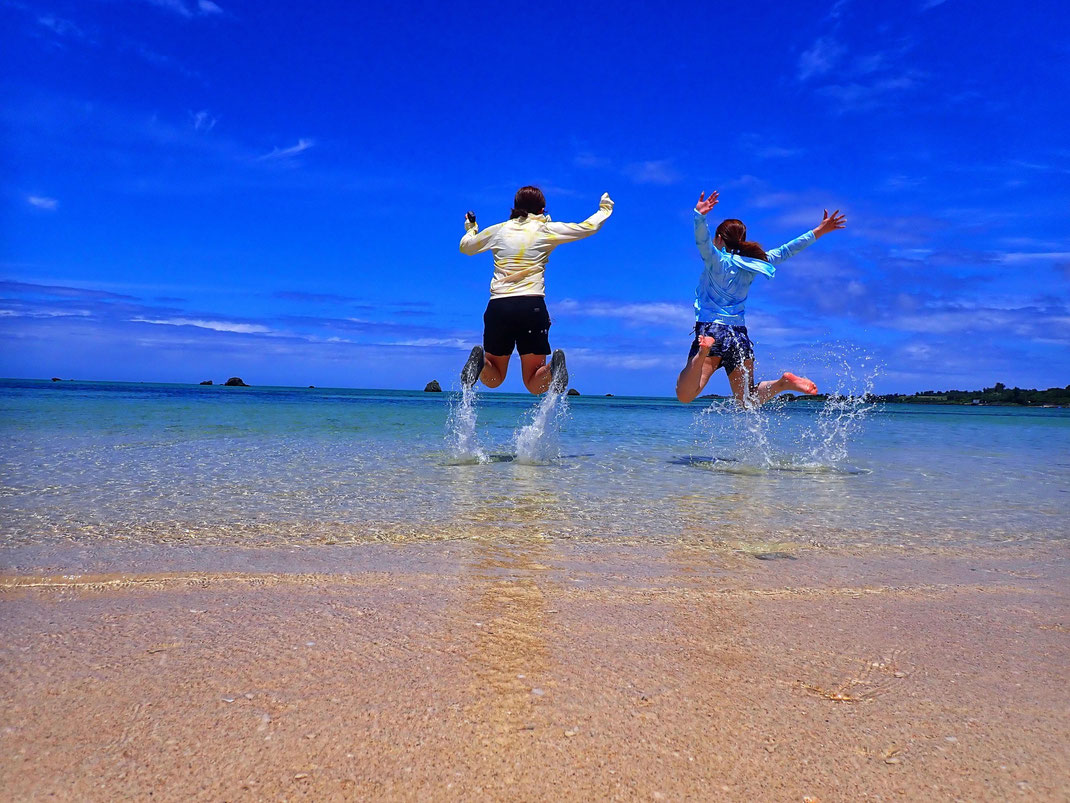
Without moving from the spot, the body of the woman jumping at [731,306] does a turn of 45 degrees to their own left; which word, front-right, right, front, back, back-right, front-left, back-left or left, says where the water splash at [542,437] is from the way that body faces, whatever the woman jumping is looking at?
front

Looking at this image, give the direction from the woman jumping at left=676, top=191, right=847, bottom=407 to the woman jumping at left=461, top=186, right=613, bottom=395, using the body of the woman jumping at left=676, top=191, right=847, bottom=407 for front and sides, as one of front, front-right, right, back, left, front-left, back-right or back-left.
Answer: left

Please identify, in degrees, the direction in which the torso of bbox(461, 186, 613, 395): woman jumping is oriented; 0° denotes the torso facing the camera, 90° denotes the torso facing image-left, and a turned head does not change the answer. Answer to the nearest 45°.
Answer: approximately 180°

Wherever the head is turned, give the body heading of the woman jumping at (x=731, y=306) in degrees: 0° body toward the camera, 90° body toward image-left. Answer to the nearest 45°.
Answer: approximately 135°

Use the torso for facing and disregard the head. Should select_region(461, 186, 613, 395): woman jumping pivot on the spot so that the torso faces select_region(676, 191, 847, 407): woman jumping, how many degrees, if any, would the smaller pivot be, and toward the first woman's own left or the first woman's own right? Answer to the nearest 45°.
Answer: approximately 90° to the first woman's own right

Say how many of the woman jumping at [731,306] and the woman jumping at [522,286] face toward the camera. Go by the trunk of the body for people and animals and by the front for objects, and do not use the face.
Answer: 0
